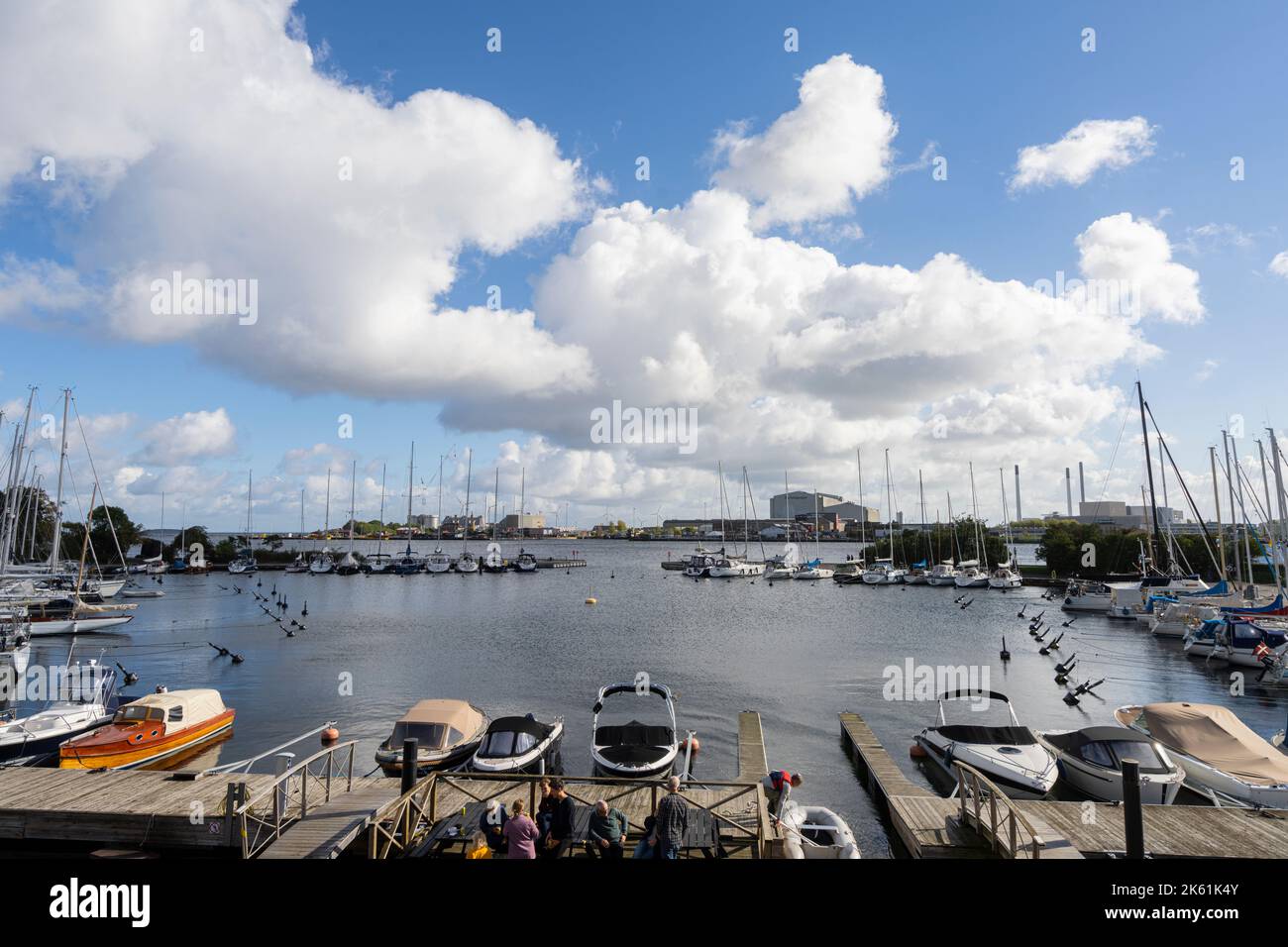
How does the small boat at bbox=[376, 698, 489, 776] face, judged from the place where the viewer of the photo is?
facing the viewer and to the left of the viewer

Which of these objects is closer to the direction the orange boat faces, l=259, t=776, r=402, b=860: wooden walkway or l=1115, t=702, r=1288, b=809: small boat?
the wooden walkway

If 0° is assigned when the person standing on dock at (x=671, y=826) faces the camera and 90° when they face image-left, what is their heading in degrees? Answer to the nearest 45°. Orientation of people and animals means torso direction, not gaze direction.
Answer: approximately 180°

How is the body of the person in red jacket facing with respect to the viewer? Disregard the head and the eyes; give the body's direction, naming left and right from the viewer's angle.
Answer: facing to the right of the viewer

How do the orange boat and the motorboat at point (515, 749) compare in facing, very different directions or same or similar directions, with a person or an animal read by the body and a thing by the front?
same or similar directions

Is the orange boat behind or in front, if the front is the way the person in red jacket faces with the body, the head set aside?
behind

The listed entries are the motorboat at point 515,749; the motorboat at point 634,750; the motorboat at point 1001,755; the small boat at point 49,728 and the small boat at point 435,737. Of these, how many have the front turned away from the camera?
0

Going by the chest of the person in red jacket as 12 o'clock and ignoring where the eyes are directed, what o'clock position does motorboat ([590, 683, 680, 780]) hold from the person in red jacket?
The motorboat is roughly at 7 o'clock from the person in red jacket.

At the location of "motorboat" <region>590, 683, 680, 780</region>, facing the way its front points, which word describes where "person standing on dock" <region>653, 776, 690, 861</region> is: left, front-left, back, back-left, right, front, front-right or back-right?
front

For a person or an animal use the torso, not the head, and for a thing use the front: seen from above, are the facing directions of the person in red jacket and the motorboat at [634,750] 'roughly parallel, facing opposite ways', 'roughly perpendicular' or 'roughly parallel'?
roughly perpendicular

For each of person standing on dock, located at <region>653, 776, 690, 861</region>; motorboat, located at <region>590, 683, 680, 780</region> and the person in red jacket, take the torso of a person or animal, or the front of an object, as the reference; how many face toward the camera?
1

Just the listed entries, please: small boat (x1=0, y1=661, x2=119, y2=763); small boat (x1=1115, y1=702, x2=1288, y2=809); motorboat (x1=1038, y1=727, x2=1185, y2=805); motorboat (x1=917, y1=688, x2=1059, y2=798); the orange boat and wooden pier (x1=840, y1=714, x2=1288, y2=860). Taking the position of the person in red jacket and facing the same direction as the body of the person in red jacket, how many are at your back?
2
